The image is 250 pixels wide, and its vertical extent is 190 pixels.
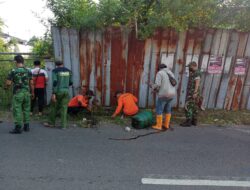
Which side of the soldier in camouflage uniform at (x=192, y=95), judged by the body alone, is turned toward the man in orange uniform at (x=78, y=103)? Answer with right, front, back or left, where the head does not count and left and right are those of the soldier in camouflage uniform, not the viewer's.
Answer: front

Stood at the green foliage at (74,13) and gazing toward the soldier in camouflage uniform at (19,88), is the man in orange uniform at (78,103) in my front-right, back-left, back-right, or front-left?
front-left

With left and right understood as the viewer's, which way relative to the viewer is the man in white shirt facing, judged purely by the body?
facing away from the viewer and to the left of the viewer

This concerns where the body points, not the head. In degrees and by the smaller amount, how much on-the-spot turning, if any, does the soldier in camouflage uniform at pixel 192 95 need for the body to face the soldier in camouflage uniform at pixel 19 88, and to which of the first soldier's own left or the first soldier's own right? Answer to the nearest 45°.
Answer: approximately 45° to the first soldier's own left

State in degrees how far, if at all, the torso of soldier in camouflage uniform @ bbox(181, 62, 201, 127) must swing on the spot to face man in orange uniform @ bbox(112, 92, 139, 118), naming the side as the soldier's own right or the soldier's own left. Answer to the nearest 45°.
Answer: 0° — they already face them

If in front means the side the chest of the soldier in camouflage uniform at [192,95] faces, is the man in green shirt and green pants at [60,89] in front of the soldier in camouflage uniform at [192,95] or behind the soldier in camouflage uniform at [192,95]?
in front

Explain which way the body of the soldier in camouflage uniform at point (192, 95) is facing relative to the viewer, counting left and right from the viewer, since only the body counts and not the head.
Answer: facing to the left of the viewer
